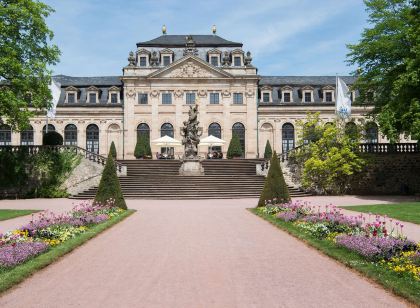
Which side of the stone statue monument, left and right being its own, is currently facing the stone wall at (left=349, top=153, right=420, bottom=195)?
left

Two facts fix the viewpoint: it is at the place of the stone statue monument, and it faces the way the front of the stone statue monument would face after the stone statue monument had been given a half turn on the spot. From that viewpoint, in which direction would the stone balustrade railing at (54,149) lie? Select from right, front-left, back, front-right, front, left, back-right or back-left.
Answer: left

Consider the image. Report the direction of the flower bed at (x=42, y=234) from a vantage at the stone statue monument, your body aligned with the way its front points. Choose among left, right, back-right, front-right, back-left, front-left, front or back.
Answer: front

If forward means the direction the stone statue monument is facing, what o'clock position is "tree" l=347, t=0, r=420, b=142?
The tree is roughly at 10 o'clock from the stone statue monument.

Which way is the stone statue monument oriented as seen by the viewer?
toward the camera

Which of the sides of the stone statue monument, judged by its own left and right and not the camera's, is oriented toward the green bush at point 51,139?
right

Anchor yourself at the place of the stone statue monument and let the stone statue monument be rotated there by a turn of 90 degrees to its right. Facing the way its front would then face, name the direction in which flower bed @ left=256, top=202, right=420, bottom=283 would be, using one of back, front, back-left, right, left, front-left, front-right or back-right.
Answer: left

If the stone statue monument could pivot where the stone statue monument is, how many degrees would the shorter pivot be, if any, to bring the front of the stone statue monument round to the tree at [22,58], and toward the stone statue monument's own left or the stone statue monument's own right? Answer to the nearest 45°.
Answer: approximately 45° to the stone statue monument's own right

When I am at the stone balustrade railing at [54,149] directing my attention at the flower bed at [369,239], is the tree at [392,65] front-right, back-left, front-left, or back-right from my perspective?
front-left

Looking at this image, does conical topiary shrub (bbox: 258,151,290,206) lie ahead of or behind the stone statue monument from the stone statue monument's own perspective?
ahead

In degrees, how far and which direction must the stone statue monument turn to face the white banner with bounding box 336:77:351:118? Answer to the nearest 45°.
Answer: approximately 90° to its left

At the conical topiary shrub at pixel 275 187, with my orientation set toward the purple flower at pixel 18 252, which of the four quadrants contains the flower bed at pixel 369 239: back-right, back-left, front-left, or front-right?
front-left

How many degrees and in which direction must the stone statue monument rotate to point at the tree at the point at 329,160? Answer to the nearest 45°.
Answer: approximately 90° to its left

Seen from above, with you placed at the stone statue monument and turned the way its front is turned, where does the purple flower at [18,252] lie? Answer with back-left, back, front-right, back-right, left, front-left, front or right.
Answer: front

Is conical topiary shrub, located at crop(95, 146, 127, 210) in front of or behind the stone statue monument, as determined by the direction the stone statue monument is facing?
in front
